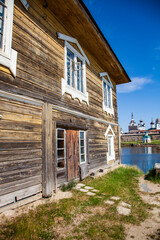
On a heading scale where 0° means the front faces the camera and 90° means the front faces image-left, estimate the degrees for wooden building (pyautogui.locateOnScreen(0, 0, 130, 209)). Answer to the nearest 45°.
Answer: approximately 315°
